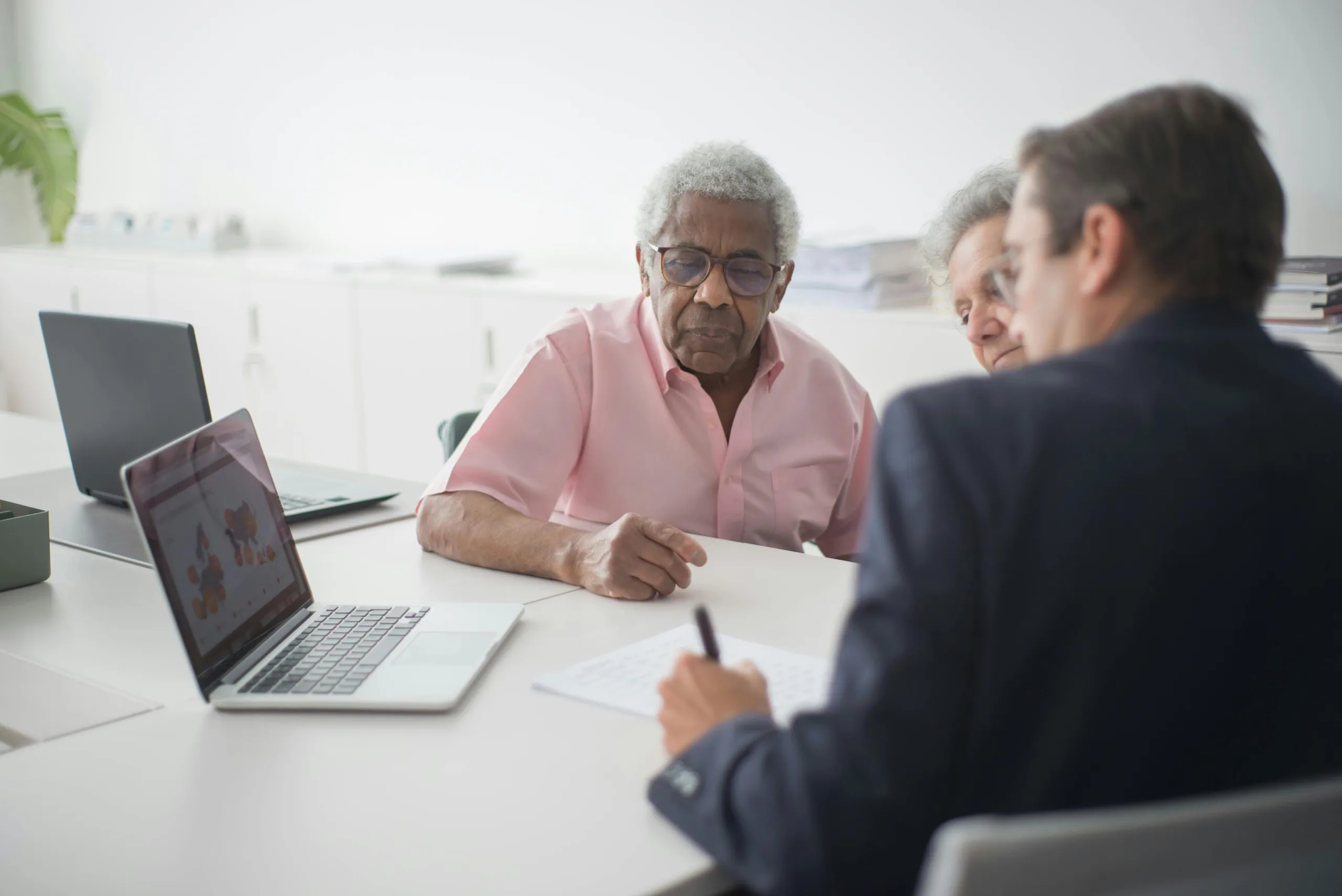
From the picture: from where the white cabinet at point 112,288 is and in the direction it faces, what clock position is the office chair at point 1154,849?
The office chair is roughly at 12 o'clock from the white cabinet.

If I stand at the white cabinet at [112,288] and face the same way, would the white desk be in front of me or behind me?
in front

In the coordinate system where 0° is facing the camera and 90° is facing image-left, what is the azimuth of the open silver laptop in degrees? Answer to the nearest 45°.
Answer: approximately 270°

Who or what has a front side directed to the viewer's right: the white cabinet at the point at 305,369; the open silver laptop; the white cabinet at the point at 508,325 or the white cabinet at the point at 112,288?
the open silver laptop

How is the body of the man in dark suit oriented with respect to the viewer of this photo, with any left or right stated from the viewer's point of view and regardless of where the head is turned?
facing away from the viewer and to the left of the viewer

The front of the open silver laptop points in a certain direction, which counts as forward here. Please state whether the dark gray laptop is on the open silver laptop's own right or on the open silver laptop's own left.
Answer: on the open silver laptop's own left

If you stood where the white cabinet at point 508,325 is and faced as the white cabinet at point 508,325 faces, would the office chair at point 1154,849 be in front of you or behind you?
in front

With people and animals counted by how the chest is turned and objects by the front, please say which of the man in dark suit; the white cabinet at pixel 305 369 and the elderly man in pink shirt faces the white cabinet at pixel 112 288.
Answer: the man in dark suit

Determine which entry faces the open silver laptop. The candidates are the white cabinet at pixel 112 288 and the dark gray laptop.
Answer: the white cabinet

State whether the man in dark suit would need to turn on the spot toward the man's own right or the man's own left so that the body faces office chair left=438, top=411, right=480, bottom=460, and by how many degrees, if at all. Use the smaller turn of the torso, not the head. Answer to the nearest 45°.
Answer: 0° — they already face it
